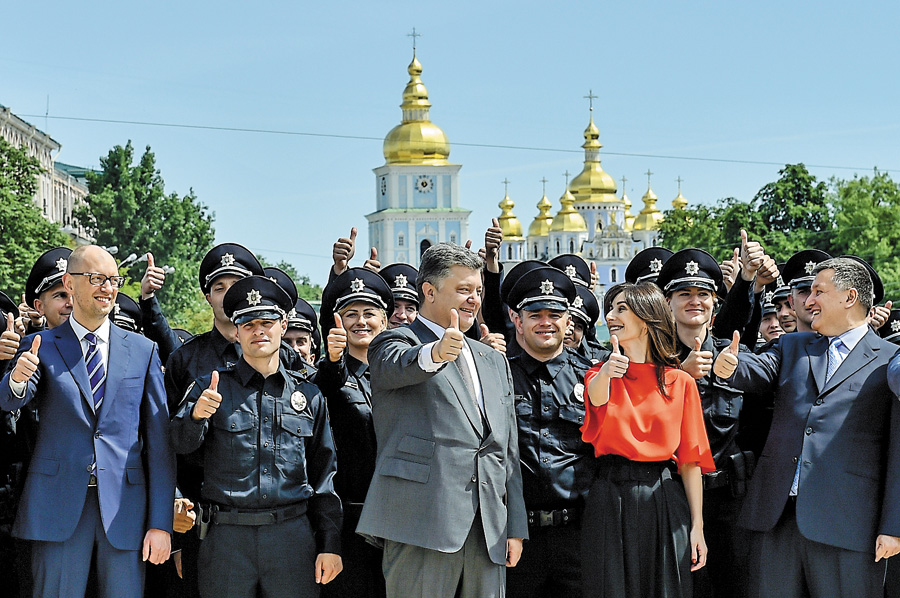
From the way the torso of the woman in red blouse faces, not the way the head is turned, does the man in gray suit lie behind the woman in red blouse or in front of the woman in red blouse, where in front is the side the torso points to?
in front

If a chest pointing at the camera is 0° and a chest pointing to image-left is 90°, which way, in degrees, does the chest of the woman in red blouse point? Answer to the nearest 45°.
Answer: approximately 45°

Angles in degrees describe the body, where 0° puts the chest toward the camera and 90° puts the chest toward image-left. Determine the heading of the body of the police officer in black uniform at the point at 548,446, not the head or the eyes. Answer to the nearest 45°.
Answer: approximately 0°

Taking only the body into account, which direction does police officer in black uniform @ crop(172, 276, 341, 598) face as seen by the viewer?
toward the camera

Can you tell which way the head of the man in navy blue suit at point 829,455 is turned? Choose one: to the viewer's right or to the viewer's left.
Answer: to the viewer's left

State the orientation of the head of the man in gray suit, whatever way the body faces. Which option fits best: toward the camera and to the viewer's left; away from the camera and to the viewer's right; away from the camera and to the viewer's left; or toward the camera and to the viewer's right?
toward the camera and to the viewer's right

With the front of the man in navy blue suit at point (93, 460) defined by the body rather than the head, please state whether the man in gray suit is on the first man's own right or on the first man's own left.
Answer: on the first man's own left

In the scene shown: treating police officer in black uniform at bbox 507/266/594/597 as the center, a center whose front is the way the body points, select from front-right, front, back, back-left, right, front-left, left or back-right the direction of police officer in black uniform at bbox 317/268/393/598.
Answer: right

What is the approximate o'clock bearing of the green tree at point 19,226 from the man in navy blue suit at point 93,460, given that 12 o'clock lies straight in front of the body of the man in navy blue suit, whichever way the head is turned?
The green tree is roughly at 6 o'clock from the man in navy blue suit.

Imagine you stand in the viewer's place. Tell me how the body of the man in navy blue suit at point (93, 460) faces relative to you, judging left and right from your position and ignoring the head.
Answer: facing the viewer

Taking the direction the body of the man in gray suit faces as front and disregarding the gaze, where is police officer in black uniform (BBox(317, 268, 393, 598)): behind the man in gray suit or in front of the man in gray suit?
behind
